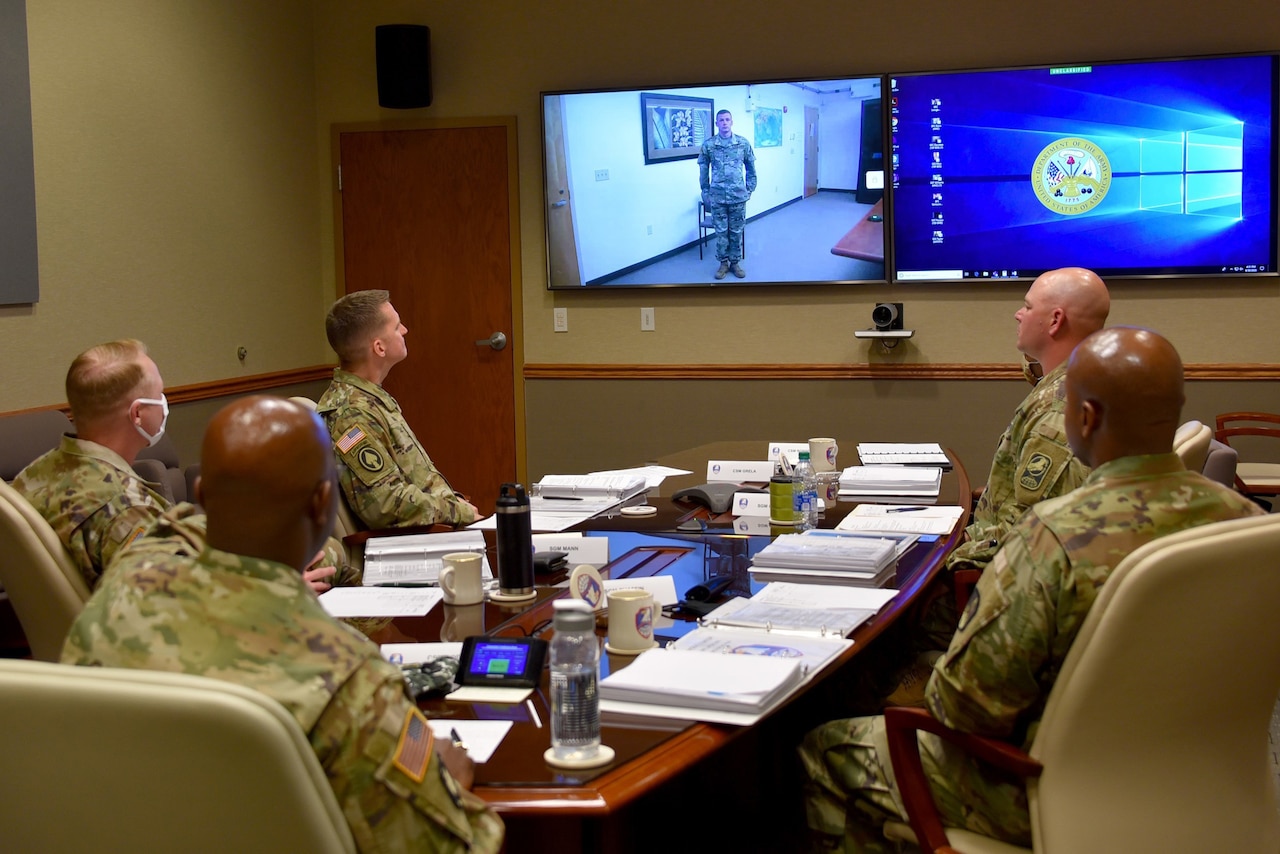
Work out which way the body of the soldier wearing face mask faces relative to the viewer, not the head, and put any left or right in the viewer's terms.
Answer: facing away from the viewer and to the right of the viewer

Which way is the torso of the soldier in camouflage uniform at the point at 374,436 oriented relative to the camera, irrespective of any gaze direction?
to the viewer's right

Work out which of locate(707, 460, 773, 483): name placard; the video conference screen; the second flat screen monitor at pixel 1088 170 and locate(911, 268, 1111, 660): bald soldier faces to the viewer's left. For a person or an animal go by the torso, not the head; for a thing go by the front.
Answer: the bald soldier

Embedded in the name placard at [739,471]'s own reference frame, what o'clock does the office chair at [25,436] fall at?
The office chair is roughly at 3 o'clock from the name placard.

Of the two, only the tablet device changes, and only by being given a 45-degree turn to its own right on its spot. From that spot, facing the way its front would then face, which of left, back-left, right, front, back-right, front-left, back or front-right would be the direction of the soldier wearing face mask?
right

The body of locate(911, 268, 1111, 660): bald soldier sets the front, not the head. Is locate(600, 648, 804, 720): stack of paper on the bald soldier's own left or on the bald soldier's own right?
on the bald soldier's own left

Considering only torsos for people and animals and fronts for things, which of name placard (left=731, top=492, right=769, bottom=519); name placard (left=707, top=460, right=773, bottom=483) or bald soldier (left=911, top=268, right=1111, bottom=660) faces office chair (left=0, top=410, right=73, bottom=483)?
the bald soldier

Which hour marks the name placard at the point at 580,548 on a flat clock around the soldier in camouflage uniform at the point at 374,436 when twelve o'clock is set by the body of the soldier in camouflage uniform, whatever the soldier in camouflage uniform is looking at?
The name placard is roughly at 2 o'clock from the soldier in camouflage uniform.

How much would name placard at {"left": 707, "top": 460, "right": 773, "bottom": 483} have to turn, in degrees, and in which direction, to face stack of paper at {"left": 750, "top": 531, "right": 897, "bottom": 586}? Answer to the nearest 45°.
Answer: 0° — it already faces it
